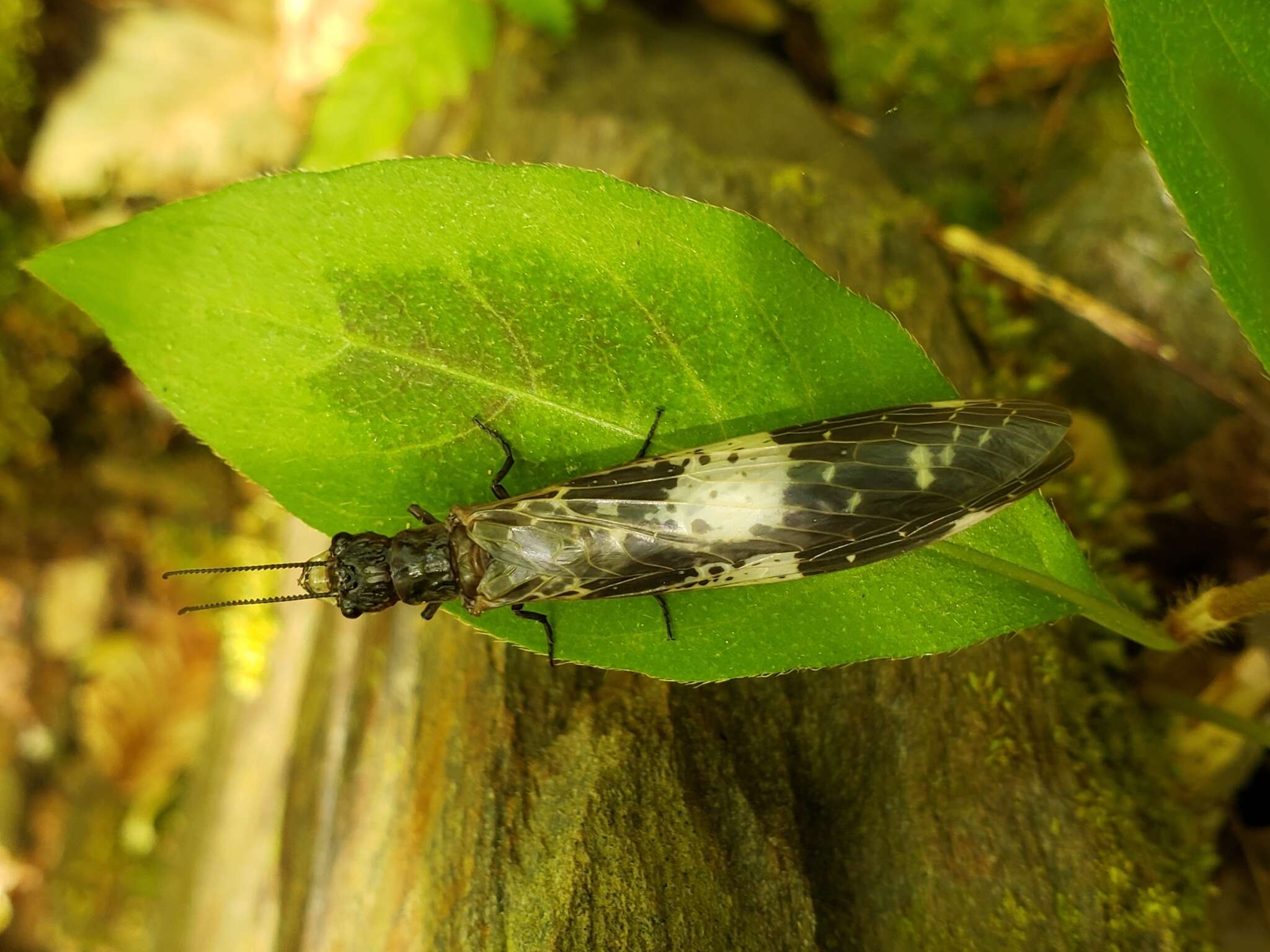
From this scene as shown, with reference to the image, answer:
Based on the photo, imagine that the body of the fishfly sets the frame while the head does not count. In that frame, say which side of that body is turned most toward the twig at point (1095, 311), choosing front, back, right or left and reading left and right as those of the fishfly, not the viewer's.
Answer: back

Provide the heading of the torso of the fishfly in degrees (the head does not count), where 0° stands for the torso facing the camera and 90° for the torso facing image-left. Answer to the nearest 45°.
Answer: approximately 90°
